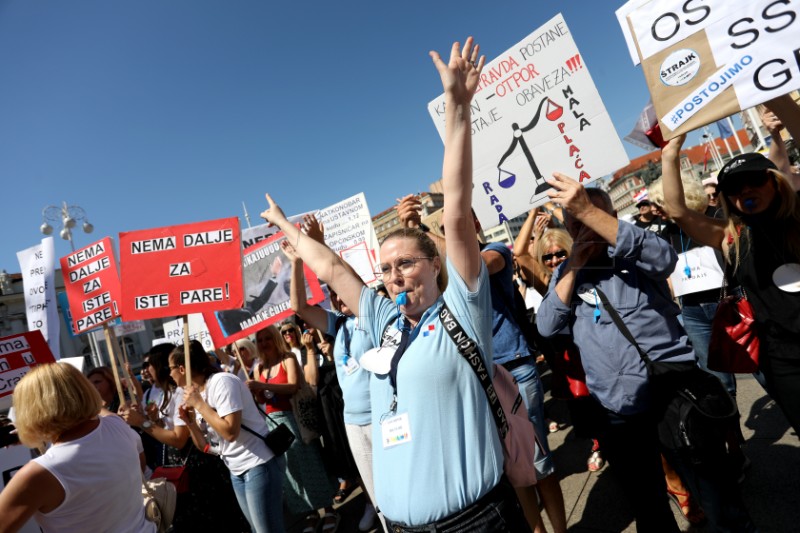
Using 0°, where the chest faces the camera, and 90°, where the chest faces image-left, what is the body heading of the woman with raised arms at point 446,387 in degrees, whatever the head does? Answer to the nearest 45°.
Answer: approximately 45°

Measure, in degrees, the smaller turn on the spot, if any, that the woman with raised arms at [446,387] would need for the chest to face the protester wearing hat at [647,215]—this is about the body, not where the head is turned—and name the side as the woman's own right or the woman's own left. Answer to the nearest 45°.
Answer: approximately 180°

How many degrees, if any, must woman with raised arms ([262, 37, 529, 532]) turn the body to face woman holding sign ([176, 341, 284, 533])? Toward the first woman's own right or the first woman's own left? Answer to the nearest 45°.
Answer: approximately 90° to the first woman's own right
